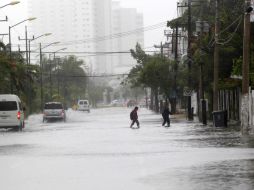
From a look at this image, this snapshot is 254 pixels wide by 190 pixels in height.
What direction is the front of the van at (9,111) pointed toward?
away from the camera

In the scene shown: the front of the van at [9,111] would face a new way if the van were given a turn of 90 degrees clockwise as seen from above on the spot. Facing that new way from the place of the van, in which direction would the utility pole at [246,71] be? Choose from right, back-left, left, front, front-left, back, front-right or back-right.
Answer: front-right
